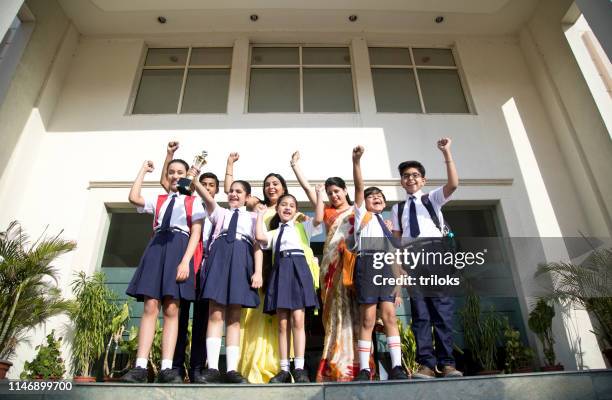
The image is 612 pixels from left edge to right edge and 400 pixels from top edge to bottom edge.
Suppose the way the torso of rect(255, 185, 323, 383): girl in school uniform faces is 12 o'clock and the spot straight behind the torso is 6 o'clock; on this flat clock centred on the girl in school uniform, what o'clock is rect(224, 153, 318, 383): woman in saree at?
The woman in saree is roughly at 5 o'clock from the girl in school uniform.

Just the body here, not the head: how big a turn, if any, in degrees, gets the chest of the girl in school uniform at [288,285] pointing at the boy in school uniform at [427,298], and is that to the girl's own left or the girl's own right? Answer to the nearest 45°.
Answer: approximately 90° to the girl's own left

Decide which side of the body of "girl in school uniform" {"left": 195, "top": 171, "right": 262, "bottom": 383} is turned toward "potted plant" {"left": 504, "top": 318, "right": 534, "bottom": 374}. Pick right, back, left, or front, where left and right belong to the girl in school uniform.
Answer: left

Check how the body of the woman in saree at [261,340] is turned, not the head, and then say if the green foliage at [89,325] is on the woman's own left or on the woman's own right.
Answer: on the woman's own right

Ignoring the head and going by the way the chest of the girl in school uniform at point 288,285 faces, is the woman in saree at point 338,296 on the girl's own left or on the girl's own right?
on the girl's own left

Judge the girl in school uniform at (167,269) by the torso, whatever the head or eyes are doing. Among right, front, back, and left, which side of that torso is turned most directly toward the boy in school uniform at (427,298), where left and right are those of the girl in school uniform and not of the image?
left
